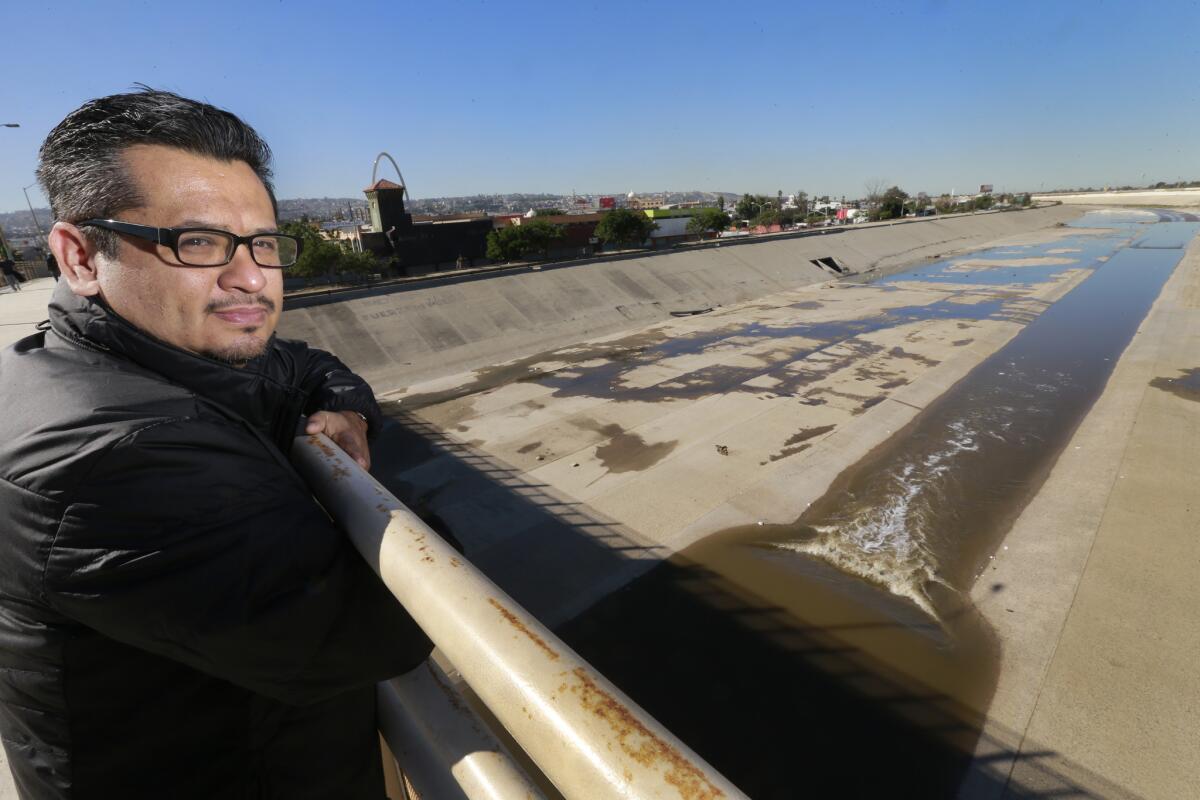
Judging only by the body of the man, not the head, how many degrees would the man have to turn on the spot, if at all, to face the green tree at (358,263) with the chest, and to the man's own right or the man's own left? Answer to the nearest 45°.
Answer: approximately 90° to the man's own left

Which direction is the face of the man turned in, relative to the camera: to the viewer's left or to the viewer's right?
to the viewer's right

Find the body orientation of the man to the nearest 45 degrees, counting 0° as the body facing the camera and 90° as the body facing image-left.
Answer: approximately 270°
